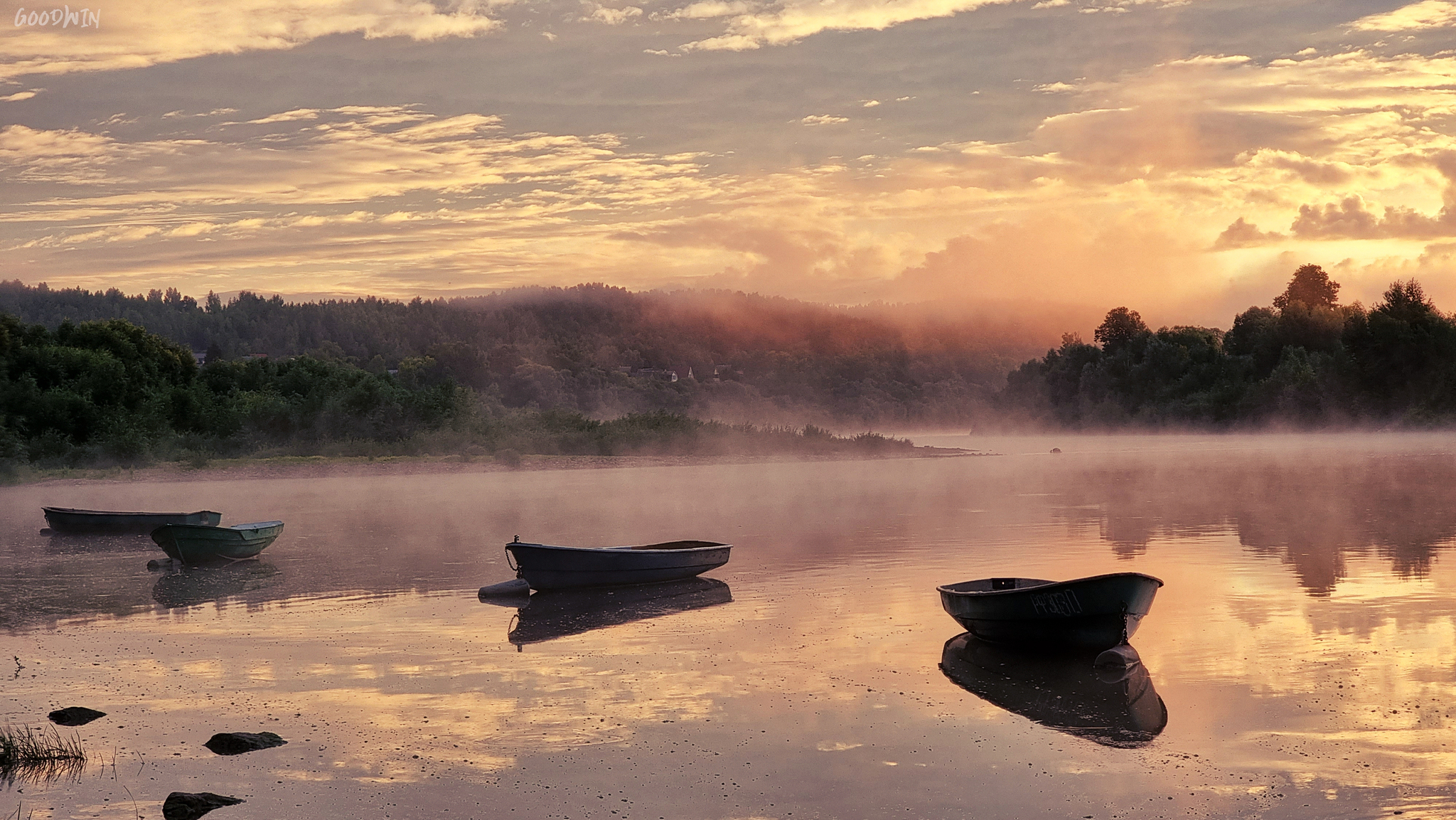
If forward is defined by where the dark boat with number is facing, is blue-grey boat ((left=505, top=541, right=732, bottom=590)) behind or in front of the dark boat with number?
behind

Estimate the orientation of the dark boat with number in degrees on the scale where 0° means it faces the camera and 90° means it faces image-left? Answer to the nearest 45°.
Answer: approximately 315°

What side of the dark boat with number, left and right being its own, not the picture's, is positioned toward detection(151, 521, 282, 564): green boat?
back

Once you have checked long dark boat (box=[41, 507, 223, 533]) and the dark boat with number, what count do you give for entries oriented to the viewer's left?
1

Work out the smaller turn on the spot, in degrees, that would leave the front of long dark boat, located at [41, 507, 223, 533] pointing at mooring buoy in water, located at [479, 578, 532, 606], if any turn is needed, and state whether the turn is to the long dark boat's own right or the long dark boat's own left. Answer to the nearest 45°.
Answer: approximately 90° to the long dark boat's own left

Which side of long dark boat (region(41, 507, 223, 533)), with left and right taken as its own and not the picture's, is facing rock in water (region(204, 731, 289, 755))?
left

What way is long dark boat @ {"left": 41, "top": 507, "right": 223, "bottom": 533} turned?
to the viewer's left

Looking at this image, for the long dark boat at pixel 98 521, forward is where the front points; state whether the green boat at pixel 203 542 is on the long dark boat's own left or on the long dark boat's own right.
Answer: on the long dark boat's own left

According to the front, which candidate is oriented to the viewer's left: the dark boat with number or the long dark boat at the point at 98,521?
the long dark boat

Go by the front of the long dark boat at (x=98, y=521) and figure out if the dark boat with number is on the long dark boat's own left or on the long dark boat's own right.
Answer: on the long dark boat's own left

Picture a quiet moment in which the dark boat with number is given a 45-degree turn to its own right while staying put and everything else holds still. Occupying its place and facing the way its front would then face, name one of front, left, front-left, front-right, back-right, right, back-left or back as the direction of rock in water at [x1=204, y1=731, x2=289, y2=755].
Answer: front-right
